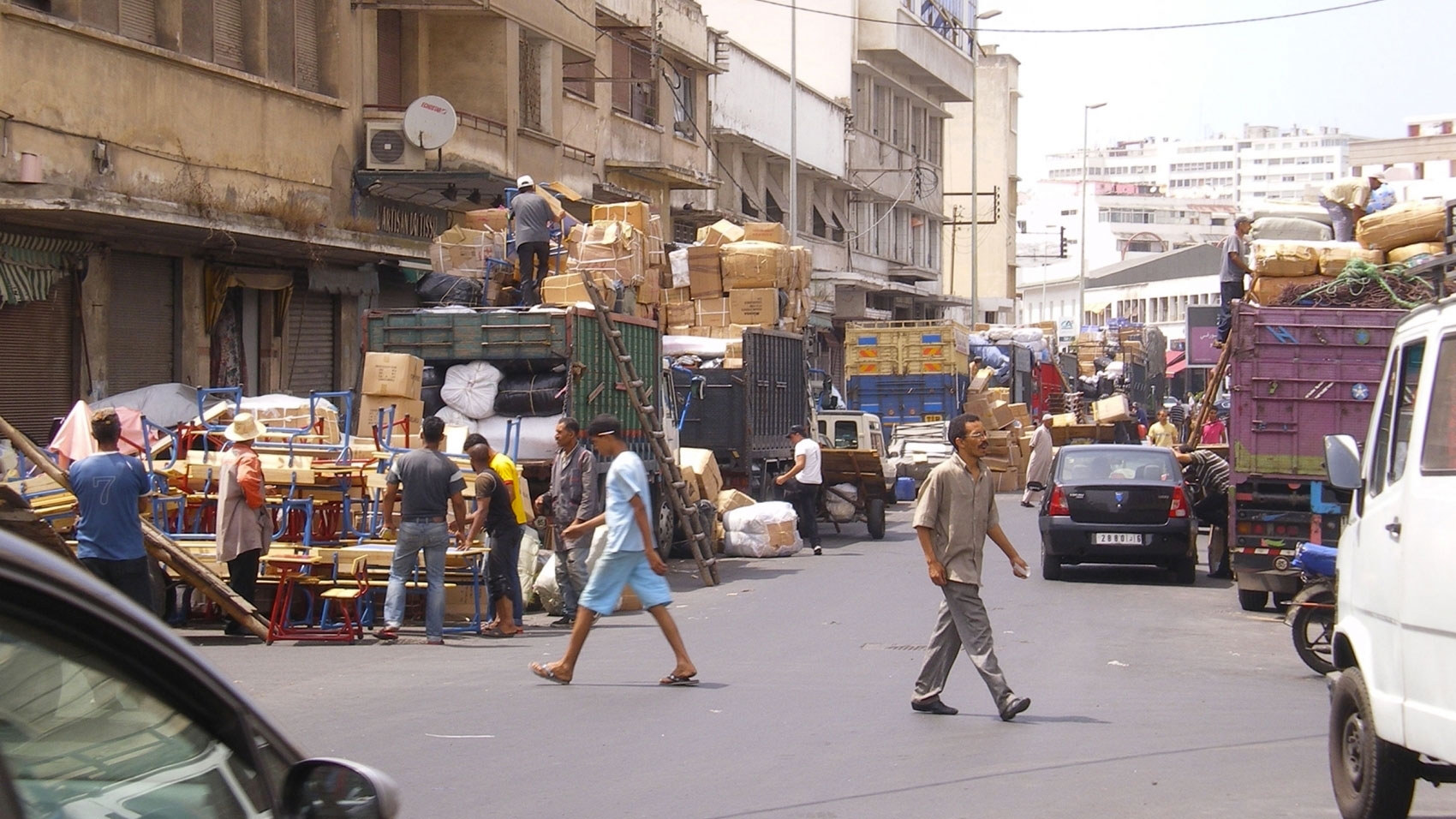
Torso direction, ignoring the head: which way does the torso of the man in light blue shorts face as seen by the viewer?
to the viewer's left

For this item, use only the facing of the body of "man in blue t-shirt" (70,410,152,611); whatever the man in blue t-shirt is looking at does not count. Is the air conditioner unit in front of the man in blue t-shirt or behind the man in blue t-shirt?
in front

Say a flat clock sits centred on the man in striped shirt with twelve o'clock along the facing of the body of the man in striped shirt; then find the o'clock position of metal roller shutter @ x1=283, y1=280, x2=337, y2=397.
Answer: The metal roller shutter is roughly at 12 o'clock from the man in striped shirt.

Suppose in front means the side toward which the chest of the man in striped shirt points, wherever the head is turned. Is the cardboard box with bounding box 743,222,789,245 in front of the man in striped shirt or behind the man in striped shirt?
in front

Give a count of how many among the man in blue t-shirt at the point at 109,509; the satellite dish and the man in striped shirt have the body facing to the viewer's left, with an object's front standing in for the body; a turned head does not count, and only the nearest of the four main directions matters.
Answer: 1

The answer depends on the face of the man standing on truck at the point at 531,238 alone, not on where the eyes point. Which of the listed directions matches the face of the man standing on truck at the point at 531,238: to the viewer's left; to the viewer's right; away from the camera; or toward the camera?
away from the camera

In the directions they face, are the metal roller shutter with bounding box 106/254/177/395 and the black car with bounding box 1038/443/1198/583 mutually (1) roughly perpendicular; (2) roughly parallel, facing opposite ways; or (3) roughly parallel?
roughly perpendicular

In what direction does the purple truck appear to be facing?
away from the camera

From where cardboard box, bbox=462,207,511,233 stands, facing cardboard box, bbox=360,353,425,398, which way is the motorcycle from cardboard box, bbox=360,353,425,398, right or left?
left

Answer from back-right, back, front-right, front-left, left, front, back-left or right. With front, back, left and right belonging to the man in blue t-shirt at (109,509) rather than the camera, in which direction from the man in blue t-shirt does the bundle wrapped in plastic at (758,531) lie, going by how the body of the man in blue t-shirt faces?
front-right

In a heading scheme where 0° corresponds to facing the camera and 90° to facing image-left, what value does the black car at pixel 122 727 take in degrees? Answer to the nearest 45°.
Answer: approximately 225°
